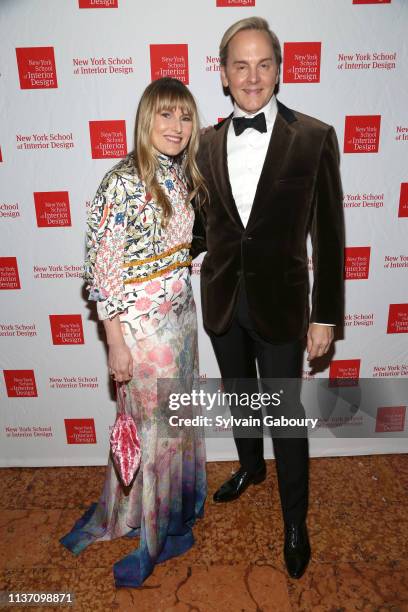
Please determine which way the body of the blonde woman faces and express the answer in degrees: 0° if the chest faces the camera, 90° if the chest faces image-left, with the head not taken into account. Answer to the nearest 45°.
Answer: approximately 315°
